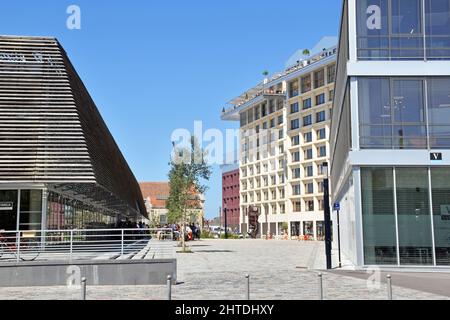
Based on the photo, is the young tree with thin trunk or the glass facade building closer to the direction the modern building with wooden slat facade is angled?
the glass facade building
